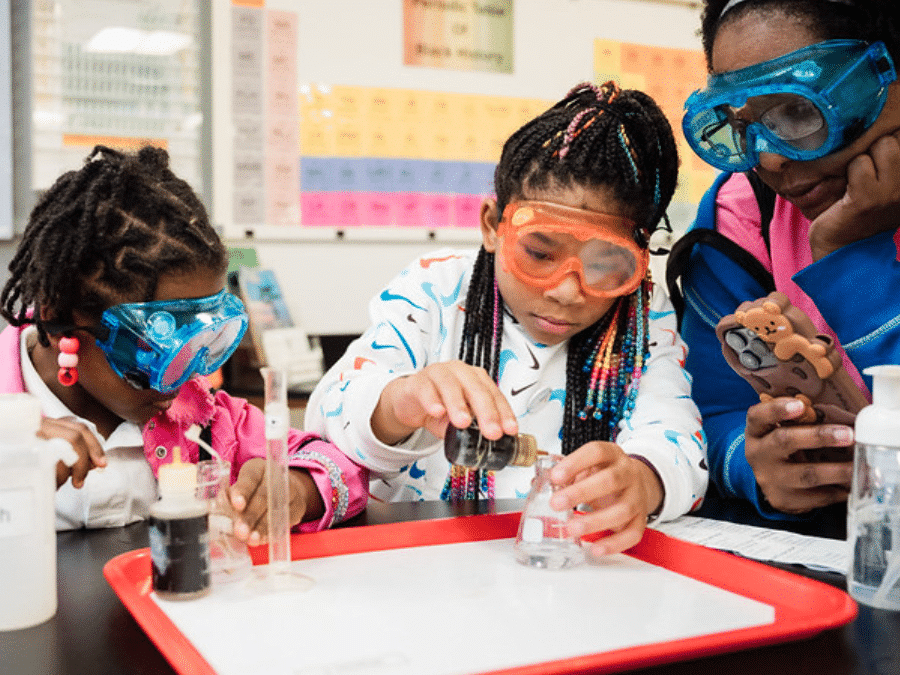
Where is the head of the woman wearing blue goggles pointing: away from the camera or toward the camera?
toward the camera

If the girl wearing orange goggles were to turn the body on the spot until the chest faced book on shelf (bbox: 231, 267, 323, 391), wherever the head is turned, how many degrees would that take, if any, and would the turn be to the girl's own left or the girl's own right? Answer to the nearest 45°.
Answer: approximately 135° to the girl's own right

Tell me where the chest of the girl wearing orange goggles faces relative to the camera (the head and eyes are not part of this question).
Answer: toward the camera

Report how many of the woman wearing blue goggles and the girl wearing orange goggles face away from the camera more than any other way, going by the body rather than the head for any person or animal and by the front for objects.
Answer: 0

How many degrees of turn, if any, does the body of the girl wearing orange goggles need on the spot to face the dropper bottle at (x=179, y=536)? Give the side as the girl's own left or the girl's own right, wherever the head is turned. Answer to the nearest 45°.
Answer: approximately 45° to the girl's own right

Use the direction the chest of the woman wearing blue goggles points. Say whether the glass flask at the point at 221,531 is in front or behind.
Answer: in front

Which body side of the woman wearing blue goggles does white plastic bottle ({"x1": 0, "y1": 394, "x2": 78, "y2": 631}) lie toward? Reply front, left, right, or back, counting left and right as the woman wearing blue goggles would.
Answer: front

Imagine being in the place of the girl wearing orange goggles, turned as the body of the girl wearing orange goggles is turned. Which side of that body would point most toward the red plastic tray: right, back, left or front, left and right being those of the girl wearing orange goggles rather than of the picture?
front

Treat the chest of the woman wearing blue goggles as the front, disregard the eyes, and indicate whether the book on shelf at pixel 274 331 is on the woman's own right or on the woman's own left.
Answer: on the woman's own right

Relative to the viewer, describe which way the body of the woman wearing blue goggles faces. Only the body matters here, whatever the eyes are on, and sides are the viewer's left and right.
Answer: facing the viewer and to the left of the viewer

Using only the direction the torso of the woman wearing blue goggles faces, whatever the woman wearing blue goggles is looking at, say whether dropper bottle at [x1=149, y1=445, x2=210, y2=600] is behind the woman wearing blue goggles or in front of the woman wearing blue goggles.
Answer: in front
